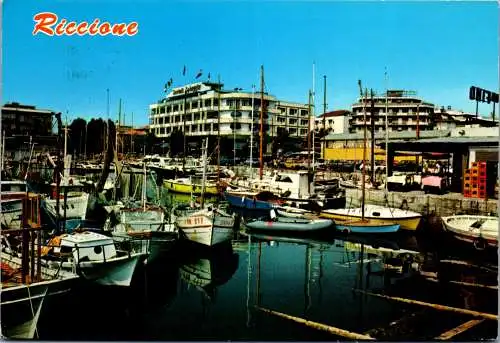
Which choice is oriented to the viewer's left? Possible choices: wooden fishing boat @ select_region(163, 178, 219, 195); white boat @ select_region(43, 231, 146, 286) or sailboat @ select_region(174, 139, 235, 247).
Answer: the wooden fishing boat

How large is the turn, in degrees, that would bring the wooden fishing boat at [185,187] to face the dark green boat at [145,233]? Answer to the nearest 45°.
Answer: approximately 90° to its left

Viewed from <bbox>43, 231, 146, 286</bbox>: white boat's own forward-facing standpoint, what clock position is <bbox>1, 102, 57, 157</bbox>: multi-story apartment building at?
The multi-story apartment building is roughly at 9 o'clock from the white boat.

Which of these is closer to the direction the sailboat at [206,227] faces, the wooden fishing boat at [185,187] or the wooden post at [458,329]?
the wooden post

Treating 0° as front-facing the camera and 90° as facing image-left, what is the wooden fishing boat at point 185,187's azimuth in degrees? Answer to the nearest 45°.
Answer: approximately 90°

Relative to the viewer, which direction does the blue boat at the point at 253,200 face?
to the viewer's left

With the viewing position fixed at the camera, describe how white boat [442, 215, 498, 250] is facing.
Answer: facing to the left of the viewer

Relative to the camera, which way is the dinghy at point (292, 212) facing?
to the viewer's left
